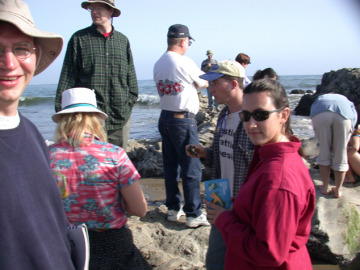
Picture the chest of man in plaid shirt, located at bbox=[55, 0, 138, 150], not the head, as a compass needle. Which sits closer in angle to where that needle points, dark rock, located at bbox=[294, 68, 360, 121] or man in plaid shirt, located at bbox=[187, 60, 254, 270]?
the man in plaid shirt

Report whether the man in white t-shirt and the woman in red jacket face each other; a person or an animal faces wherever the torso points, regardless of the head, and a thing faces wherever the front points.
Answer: no

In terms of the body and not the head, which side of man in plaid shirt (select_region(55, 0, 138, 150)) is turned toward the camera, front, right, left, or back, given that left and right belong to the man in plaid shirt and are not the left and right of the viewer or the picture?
front

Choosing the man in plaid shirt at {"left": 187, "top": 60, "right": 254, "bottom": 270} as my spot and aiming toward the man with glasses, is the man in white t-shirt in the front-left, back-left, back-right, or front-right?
back-right

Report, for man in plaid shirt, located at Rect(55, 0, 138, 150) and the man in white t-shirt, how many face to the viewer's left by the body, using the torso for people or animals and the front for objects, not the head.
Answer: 0

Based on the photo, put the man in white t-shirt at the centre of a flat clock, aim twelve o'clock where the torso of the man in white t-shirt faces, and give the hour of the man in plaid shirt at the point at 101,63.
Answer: The man in plaid shirt is roughly at 7 o'clock from the man in white t-shirt.

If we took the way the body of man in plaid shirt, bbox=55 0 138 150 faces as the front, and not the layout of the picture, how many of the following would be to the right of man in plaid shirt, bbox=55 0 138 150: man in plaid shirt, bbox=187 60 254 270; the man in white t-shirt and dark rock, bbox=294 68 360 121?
0

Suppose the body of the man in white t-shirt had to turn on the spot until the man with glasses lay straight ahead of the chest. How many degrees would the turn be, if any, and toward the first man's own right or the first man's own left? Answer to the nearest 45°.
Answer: approximately 135° to the first man's own right

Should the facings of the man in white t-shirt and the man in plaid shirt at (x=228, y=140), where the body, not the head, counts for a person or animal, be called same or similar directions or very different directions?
very different directions

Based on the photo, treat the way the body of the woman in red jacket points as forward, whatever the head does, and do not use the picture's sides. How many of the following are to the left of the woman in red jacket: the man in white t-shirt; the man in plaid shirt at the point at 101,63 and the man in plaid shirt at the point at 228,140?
0

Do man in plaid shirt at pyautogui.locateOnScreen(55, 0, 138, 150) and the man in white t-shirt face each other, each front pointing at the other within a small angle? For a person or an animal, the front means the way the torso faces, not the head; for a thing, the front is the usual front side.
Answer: no

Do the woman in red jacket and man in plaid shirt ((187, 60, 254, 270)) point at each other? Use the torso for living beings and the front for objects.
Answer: no

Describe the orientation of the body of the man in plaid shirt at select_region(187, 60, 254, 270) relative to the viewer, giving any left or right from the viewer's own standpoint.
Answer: facing the viewer and to the left of the viewer
